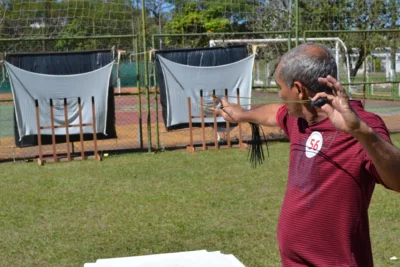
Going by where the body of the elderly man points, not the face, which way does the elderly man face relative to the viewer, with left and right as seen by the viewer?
facing the viewer and to the left of the viewer

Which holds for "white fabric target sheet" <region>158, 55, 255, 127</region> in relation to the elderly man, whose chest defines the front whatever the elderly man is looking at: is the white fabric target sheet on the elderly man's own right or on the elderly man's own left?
on the elderly man's own right

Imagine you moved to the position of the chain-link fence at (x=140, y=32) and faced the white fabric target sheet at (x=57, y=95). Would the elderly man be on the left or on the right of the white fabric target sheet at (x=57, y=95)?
left

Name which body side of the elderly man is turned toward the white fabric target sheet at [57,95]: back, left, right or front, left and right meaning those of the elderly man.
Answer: right

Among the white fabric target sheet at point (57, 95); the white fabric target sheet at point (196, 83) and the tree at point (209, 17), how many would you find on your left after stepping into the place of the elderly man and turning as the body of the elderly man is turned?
0

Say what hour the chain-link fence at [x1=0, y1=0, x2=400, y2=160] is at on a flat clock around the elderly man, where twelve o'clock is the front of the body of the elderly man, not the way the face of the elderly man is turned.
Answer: The chain-link fence is roughly at 4 o'clock from the elderly man.

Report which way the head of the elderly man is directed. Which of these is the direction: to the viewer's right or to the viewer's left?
to the viewer's left

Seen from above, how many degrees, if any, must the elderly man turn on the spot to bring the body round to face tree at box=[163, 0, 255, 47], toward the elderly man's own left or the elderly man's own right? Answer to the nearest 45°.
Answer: approximately 135° to the elderly man's own right
